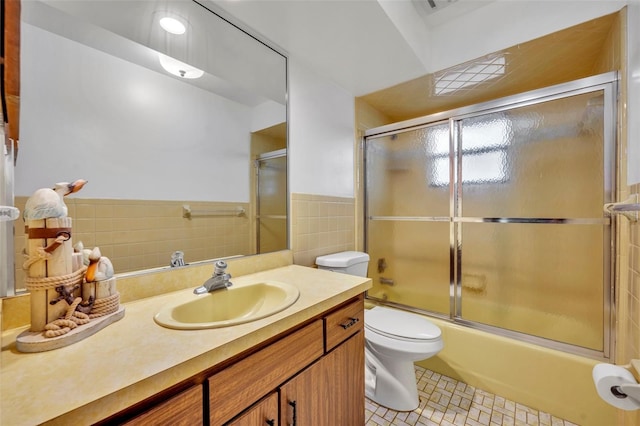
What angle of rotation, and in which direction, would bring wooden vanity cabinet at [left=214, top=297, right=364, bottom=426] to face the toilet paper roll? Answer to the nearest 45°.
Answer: approximately 45° to its left

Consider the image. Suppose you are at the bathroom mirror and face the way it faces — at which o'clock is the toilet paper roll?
The toilet paper roll is roughly at 12 o'clock from the bathroom mirror.

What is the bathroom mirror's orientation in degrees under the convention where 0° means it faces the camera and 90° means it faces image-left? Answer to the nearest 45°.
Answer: approximately 315°

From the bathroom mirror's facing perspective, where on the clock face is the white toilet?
The white toilet is roughly at 11 o'clock from the bathroom mirror.

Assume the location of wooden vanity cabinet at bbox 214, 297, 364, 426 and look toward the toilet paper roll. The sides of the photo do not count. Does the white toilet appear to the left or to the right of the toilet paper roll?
left

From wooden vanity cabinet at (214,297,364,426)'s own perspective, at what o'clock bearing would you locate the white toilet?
The white toilet is roughly at 9 o'clock from the wooden vanity cabinet.

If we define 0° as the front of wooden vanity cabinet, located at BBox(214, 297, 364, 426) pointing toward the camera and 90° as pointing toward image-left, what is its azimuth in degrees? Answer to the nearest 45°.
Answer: approximately 315°

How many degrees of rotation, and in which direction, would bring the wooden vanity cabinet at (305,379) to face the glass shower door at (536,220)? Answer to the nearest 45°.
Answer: approximately 45° to its left

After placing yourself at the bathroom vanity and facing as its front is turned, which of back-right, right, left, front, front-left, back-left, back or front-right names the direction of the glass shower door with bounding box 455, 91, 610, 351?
front-left

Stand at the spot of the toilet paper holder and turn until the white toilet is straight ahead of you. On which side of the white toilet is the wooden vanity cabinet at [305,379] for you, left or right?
left
